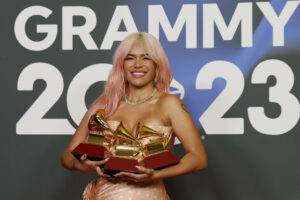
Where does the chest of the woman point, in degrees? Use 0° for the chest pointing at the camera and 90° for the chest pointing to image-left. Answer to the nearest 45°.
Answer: approximately 0°
